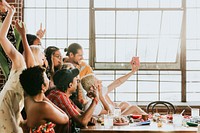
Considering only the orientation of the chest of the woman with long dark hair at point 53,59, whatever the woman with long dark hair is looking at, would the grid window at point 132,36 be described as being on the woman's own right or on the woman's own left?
on the woman's own left

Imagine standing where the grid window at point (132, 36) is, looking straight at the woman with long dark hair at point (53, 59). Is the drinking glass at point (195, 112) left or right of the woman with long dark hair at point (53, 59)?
left

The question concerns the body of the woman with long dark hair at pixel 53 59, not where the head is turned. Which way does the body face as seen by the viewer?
to the viewer's right

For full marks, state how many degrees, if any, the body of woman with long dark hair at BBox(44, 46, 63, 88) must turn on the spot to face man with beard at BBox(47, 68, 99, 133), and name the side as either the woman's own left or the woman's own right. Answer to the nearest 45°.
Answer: approximately 90° to the woman's own right

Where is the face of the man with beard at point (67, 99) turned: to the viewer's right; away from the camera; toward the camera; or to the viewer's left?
to the viewer's right

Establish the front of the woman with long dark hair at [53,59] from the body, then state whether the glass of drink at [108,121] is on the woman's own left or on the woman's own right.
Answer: on the woman's own right

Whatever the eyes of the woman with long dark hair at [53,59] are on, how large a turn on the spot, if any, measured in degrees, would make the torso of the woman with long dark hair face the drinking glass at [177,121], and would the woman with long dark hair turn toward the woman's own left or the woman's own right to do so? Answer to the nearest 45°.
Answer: approximately 45° to the woman's own right

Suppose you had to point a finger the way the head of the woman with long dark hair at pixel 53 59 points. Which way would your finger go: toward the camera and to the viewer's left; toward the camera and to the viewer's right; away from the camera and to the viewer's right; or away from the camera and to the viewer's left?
toward the camera and to the viewer's right

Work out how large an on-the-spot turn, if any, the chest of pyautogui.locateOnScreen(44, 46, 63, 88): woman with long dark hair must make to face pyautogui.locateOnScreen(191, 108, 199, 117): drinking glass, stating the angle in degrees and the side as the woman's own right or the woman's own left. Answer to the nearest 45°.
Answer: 0° — they already face it
